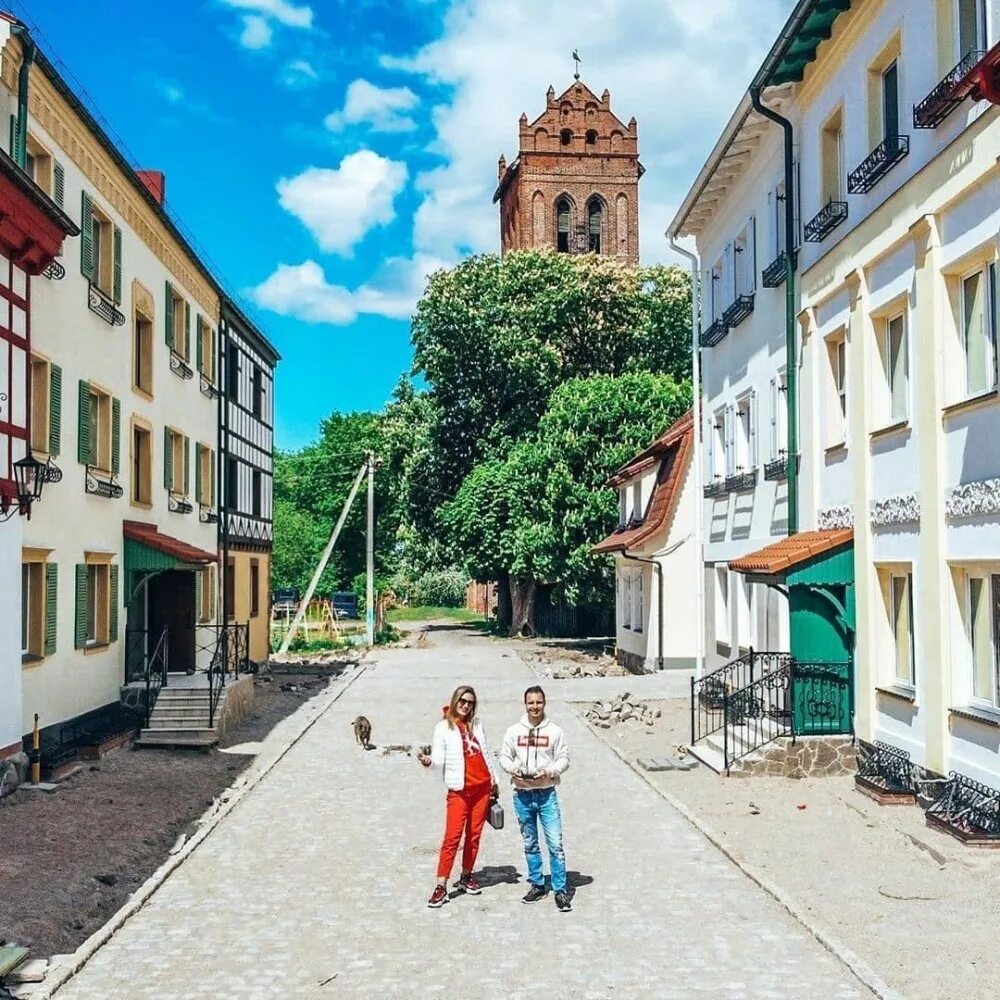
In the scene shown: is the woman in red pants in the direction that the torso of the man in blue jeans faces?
no

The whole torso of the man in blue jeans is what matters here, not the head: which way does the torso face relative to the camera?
toward the camera

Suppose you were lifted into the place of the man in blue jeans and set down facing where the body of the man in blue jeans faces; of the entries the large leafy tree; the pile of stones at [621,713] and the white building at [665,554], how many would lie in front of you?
0

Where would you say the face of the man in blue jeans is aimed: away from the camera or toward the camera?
toward the camera

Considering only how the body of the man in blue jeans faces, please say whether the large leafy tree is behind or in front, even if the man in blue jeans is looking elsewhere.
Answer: behind

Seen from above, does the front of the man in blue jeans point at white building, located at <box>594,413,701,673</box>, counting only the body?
no

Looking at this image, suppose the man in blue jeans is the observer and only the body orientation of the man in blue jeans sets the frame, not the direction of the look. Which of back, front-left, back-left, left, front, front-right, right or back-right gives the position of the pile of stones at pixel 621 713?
back
